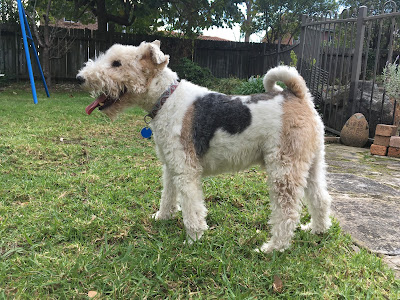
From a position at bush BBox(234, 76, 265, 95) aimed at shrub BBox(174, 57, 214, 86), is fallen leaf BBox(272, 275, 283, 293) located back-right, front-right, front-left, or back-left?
back-left

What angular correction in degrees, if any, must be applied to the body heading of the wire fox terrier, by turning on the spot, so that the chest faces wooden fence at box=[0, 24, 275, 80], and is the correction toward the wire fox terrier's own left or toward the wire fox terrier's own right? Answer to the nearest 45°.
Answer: approximately 90° to the wire fox terrier's own right

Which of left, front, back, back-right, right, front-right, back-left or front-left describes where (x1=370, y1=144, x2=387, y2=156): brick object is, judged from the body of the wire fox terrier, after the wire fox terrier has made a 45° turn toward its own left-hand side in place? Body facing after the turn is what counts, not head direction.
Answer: back

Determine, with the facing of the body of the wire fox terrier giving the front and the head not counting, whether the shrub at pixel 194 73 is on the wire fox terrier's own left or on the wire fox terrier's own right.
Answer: on the wire fox terrier's own right

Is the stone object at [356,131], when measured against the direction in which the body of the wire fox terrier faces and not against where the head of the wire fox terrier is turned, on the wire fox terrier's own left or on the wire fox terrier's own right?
on the wire fox terrier's own right

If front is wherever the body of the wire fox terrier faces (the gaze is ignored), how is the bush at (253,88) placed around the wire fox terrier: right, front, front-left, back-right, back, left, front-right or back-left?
right

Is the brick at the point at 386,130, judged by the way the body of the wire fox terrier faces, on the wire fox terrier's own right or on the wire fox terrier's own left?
on the wire fox terrier's own right

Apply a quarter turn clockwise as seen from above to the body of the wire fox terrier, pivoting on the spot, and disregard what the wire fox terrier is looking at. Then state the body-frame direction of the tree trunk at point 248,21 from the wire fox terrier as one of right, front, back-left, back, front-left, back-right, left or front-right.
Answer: front

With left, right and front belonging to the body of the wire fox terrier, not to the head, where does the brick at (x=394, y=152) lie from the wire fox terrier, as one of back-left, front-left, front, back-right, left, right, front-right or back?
back-right

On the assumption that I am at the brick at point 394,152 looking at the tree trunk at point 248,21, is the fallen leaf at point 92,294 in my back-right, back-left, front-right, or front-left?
back-left

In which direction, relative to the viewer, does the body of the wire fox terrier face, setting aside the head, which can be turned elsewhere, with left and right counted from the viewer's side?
facing to the left of the viewer

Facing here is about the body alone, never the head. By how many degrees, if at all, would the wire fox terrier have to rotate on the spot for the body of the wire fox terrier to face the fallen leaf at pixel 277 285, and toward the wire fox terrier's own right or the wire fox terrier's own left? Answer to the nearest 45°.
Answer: approximately 135° to the wire fox terrier's own left
